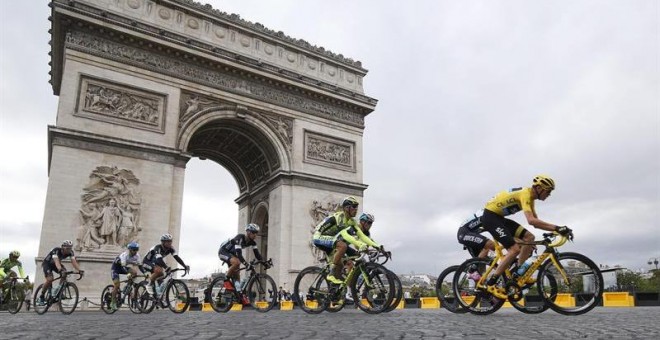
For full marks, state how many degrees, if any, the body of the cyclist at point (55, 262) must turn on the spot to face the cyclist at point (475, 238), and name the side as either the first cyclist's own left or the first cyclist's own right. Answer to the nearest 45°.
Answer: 0° — they already face them

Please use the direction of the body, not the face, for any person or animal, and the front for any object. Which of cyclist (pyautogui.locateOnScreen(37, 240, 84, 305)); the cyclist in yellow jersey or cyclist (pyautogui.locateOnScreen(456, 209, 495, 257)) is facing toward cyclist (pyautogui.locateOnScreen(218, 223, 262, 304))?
cyclist (pyautogui.locateOnScreen(37, 240, 84, 305))

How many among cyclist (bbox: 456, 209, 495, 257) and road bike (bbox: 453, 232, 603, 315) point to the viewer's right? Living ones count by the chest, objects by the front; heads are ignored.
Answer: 2

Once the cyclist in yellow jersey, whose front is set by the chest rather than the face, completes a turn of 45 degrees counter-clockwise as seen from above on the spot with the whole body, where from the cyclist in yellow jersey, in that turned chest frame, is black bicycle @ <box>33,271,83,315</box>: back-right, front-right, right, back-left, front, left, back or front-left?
back-left

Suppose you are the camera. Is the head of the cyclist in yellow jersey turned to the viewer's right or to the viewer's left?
to the viewer's right

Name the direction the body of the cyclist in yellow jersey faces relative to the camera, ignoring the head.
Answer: to the viewer's right

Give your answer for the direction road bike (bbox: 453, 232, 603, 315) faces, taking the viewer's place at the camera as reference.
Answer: facing to the right of the viewer

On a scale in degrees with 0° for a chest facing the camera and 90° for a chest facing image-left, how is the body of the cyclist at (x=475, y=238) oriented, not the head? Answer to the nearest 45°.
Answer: approximately 270°

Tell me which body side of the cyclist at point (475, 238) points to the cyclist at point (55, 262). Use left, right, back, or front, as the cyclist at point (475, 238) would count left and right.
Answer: back

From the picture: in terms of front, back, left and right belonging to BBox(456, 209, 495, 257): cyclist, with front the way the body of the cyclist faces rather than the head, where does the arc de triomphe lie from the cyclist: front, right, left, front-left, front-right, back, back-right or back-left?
back-left
